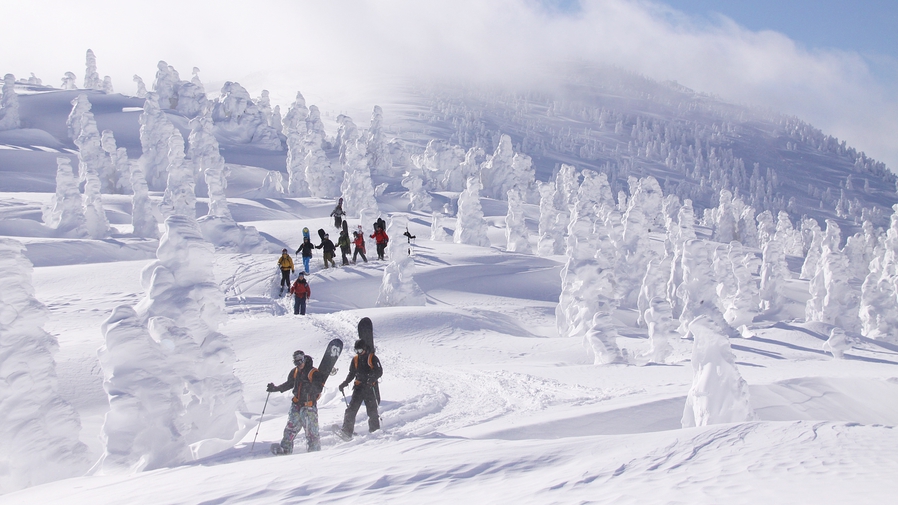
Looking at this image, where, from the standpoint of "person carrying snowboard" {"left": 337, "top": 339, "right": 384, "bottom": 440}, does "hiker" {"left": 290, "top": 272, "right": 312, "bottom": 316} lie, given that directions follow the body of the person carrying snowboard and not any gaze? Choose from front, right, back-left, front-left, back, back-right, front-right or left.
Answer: back-right

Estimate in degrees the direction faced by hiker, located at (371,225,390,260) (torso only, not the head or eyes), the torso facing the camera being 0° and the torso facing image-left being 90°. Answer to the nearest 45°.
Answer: approximately 0°

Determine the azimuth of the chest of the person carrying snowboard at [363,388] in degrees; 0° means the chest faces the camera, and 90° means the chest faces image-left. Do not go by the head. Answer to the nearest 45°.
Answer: approximately 45°

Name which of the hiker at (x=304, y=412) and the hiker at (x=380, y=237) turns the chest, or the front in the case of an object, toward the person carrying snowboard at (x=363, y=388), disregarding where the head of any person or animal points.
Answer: the hiker at (x=380, y=237)

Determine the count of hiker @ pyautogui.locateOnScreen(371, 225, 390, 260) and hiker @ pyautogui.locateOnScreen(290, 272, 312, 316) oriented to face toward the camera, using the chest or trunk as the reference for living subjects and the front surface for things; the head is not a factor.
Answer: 2

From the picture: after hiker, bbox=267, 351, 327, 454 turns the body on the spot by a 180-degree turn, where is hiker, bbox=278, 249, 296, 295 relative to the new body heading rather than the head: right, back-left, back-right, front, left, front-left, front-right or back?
front-left
